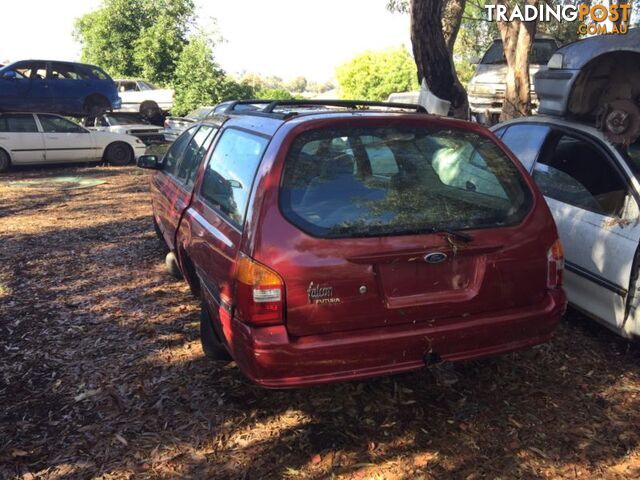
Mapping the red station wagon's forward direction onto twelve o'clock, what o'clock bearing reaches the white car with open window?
The white car with open window is roughly at 3 o'clock from the red station wagon.

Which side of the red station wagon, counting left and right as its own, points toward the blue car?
front

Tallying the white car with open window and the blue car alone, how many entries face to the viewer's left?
1

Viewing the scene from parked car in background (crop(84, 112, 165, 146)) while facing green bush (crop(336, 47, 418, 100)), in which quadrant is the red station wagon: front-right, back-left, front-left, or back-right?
back-right

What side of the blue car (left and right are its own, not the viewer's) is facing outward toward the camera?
left

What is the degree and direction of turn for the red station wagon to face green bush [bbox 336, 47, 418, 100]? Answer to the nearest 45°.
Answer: approximately 45° to its right

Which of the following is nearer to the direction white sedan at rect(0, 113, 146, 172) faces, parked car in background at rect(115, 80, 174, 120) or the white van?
the white van

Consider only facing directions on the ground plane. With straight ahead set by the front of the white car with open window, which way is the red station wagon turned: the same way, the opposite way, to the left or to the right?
the opposite way

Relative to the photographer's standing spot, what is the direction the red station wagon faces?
facing away from the viewer and to the left of the viewer

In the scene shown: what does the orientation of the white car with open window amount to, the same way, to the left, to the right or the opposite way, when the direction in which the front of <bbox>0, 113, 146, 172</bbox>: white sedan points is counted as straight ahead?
to the right

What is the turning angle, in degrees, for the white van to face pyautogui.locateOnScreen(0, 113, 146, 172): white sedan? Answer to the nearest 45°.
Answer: approximately 45° to its right

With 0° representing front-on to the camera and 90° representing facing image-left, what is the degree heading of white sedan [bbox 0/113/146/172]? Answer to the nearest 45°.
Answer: approximately 270°

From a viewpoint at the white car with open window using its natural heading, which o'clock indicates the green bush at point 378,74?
The green bush is roughly at 7 o'clock from the white car with open window.

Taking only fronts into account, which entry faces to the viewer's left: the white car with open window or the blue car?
the blue car

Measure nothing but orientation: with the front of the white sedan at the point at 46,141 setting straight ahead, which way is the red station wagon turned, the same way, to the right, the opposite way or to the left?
to the left
